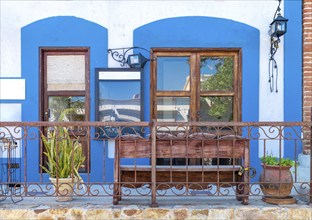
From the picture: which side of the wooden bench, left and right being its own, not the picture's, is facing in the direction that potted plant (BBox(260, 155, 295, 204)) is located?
left

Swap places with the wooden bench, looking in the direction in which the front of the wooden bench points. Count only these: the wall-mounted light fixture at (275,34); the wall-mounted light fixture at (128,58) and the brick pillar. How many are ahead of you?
0

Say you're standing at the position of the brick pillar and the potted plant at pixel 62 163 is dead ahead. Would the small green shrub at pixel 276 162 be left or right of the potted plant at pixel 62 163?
left

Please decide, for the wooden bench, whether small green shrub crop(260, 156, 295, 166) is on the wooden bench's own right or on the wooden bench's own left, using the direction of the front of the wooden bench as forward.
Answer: on the wooden bench's own left

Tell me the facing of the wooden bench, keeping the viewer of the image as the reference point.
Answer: facing the viewer

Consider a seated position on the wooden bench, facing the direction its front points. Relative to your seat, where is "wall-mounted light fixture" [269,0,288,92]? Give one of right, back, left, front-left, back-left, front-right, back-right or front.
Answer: back-left

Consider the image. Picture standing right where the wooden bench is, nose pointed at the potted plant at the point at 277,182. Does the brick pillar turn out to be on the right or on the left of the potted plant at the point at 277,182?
left

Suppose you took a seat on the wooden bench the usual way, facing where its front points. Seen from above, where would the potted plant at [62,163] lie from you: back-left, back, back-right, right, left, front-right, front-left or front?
right

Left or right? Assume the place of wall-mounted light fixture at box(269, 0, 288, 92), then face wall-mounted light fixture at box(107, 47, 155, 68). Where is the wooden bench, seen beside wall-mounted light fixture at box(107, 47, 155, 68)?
left

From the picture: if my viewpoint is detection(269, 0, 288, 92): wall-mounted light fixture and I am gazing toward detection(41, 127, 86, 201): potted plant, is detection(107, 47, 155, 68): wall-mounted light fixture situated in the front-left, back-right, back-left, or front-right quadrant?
front-right

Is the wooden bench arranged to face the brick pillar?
no

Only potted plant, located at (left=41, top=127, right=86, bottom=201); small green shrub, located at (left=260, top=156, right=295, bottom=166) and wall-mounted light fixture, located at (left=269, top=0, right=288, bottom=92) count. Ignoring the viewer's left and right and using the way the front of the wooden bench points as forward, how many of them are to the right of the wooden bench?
1

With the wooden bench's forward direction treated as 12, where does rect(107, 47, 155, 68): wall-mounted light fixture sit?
The wall-mounted light fixture is roughly at 5 o'clock from the wooden bench.
